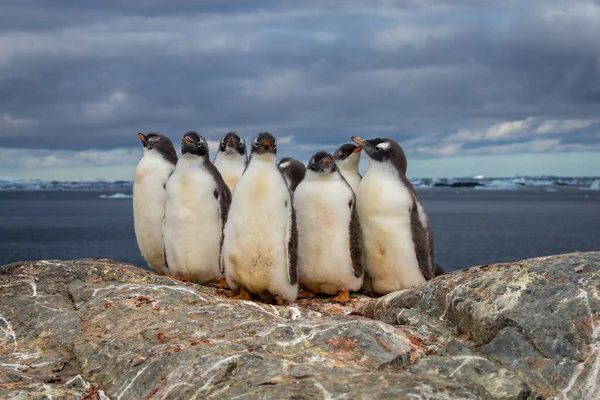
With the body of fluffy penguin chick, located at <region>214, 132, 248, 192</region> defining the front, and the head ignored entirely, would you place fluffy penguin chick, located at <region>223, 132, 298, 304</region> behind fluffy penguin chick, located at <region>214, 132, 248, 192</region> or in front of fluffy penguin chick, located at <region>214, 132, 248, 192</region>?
in front

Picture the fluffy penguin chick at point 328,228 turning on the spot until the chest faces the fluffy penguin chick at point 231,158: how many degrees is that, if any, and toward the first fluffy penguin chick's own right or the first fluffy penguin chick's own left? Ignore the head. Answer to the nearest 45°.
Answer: approximately 135° to the first fluffy penguin chick's own right

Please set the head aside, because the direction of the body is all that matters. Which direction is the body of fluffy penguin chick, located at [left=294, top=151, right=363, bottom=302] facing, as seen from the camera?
toward the camera

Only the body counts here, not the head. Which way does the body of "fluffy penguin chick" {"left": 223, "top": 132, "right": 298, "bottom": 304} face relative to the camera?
toward the camera

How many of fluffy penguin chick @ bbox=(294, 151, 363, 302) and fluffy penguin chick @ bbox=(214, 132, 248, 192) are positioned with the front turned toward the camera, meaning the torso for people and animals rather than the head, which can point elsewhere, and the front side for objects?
2

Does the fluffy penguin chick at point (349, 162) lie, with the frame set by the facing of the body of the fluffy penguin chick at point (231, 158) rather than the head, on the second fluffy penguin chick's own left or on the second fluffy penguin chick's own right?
on the second fluffy penguin chick's own left

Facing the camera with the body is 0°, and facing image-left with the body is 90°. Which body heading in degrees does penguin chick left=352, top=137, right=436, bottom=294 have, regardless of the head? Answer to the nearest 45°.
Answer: approximately 45°

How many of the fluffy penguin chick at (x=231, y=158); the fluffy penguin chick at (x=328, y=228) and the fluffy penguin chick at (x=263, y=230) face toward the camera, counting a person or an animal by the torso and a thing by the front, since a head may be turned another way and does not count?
3

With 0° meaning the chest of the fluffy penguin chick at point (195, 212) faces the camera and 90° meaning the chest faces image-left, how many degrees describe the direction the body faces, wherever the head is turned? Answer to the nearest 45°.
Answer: approximately 45°

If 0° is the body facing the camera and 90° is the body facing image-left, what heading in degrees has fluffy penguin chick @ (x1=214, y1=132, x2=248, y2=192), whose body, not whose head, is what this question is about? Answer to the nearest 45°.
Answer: approximately 0°

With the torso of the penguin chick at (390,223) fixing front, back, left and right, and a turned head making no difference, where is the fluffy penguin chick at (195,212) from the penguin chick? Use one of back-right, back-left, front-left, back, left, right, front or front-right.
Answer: front-right

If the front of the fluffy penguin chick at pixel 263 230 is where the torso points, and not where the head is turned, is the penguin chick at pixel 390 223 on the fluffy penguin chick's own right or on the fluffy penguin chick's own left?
on the fluffy penguin chick's own left

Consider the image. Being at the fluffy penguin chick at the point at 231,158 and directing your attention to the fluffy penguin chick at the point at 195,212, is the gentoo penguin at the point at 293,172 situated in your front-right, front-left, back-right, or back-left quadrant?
back-left
